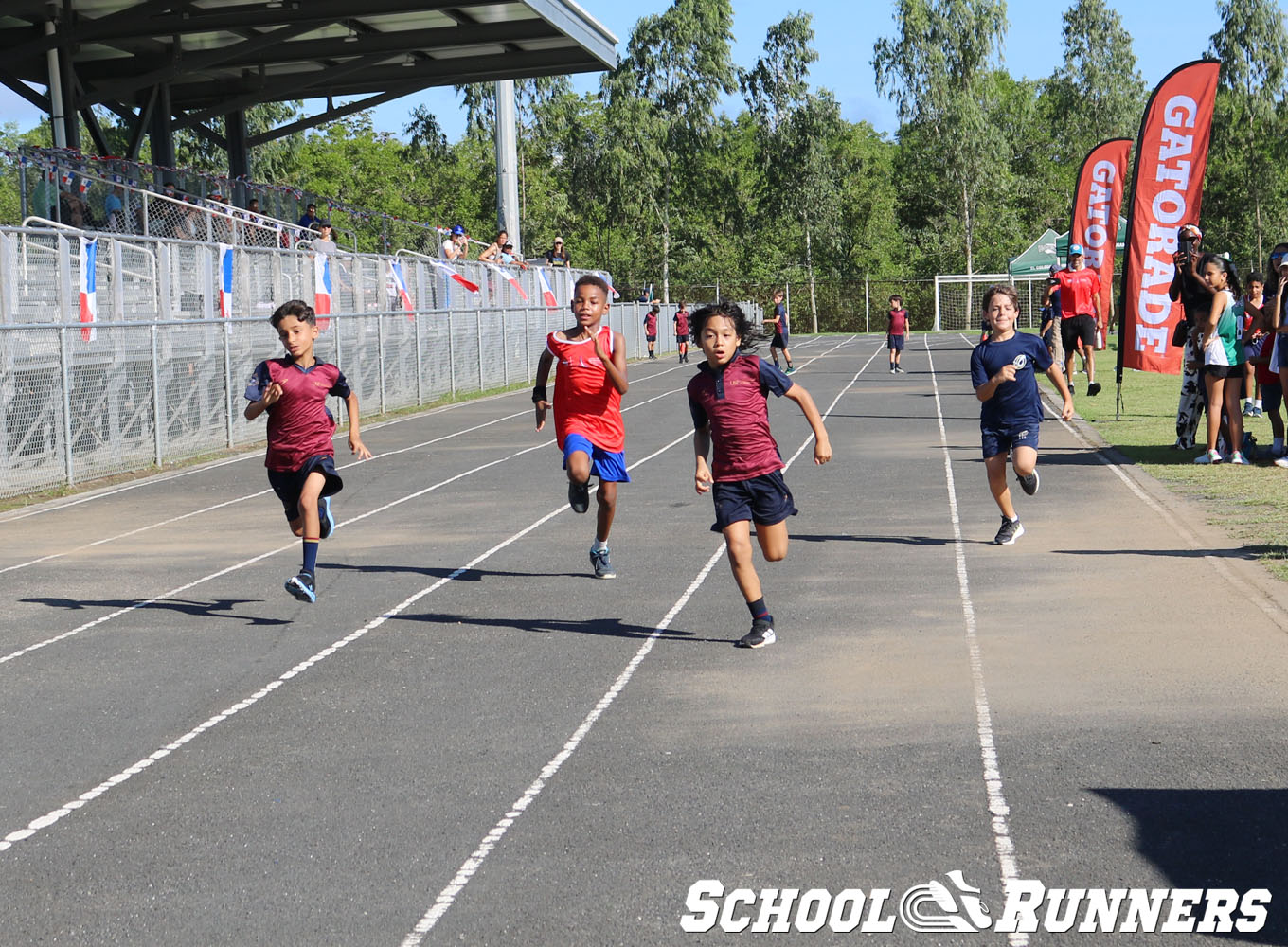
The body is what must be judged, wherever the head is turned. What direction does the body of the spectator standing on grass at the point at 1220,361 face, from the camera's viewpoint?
to the viewer's left

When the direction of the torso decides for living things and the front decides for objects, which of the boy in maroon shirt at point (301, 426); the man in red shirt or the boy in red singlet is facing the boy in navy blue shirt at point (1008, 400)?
the man in red shirt

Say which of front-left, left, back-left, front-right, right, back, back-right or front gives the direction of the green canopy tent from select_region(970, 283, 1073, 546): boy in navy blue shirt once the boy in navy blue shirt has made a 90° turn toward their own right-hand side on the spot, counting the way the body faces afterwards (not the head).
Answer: right

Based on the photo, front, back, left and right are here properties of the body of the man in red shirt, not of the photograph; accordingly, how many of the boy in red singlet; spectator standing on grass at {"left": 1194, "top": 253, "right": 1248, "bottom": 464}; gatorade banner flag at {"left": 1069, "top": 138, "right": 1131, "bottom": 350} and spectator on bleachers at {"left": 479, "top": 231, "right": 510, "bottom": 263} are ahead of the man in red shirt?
2

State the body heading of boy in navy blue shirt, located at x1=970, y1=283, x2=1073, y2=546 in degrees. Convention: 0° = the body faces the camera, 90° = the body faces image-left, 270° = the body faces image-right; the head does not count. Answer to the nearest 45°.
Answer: approximately 0°

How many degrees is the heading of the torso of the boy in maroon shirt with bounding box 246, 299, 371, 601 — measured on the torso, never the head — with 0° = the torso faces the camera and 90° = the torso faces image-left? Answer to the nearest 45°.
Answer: approximately 0°

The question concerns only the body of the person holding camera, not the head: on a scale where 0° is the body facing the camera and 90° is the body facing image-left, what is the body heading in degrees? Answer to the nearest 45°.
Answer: approximately 45°

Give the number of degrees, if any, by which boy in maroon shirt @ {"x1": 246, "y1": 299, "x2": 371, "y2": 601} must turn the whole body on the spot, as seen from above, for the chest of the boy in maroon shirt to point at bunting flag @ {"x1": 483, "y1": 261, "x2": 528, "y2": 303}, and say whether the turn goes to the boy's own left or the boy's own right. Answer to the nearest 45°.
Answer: approximately 180°

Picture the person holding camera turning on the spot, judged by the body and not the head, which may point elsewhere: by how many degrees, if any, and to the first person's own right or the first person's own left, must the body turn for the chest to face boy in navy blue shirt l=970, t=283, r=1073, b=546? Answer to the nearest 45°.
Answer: approximately 45° to the first person's own left

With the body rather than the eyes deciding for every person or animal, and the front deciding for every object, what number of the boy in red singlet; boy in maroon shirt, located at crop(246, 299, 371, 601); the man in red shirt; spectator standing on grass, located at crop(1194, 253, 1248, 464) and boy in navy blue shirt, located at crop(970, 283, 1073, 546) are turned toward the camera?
4
